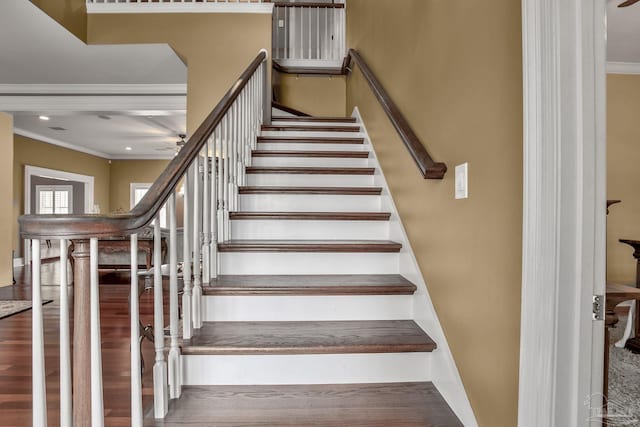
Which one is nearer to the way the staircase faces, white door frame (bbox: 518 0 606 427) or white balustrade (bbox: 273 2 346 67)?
the white door frame

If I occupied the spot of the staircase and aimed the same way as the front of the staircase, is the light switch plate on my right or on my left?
on my left

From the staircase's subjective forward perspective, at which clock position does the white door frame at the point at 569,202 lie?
The white door frame is roughly at 11 o'clock from the staircase.

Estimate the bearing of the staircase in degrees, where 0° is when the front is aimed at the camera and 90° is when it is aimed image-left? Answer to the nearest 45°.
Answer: approximately 0°

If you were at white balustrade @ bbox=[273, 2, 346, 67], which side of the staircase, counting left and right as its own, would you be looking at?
back
